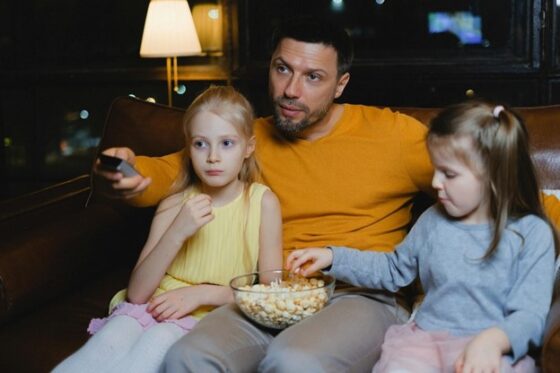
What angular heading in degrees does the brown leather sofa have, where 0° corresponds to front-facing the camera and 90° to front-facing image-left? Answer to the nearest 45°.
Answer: approximately 0°

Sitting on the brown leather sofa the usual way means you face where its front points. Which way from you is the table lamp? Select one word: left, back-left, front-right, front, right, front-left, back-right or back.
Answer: back

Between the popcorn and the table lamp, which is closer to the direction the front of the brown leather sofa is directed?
the popcorn

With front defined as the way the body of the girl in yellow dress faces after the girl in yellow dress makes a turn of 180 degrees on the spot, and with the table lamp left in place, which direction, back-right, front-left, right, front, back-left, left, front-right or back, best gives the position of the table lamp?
front-left

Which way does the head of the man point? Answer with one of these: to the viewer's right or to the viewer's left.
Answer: to the viewer's left

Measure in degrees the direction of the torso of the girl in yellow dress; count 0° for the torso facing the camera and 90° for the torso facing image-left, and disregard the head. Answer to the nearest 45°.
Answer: approximately 45°
